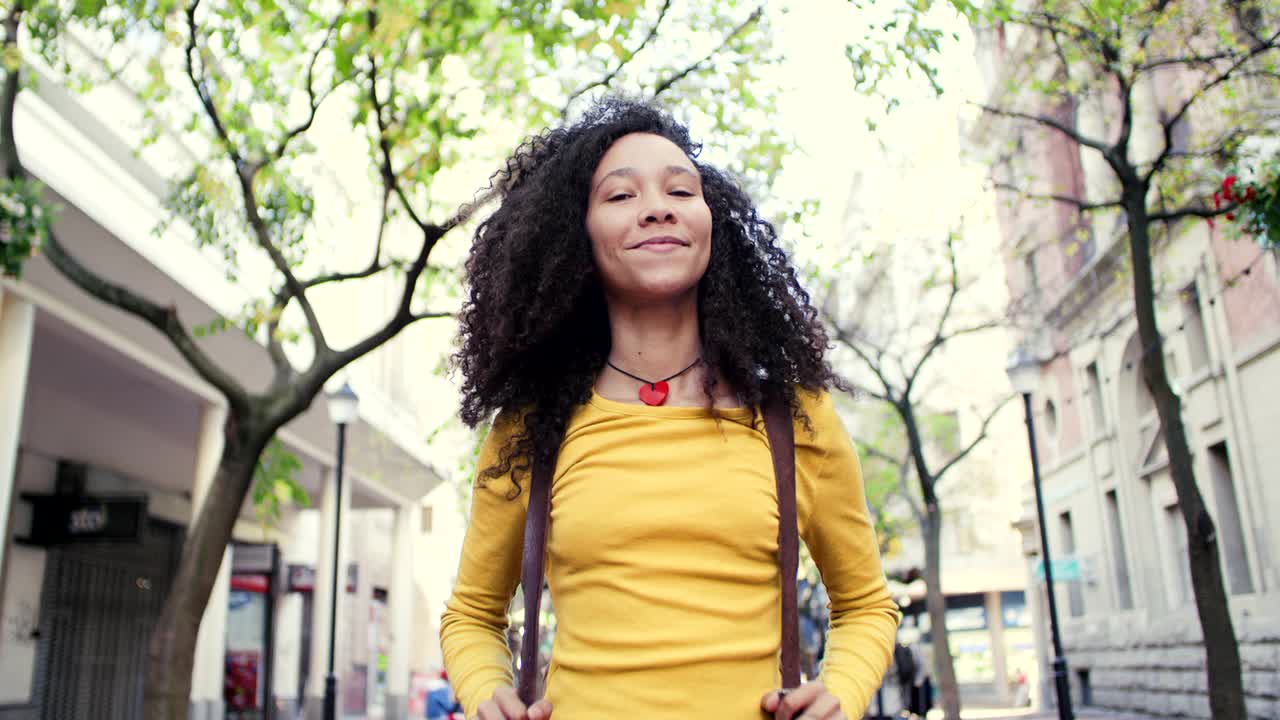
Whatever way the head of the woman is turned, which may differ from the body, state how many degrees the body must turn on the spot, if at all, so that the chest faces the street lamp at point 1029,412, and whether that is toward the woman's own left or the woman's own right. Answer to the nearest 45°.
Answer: approximately 180°

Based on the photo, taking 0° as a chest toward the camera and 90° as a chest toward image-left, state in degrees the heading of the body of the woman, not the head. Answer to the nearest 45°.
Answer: approximately 0°

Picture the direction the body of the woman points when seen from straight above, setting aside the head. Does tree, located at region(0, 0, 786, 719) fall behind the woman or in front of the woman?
behind

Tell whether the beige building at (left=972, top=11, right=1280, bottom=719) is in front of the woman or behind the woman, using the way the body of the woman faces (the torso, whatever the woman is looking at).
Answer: behind

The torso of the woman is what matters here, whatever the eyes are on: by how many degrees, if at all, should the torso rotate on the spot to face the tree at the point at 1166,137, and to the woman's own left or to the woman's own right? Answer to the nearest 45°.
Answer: approximately 135° to the woman's own left

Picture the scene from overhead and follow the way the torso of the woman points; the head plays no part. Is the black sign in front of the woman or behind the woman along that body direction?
behind

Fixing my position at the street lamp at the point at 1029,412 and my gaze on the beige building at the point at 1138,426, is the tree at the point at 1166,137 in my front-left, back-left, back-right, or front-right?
back-right
